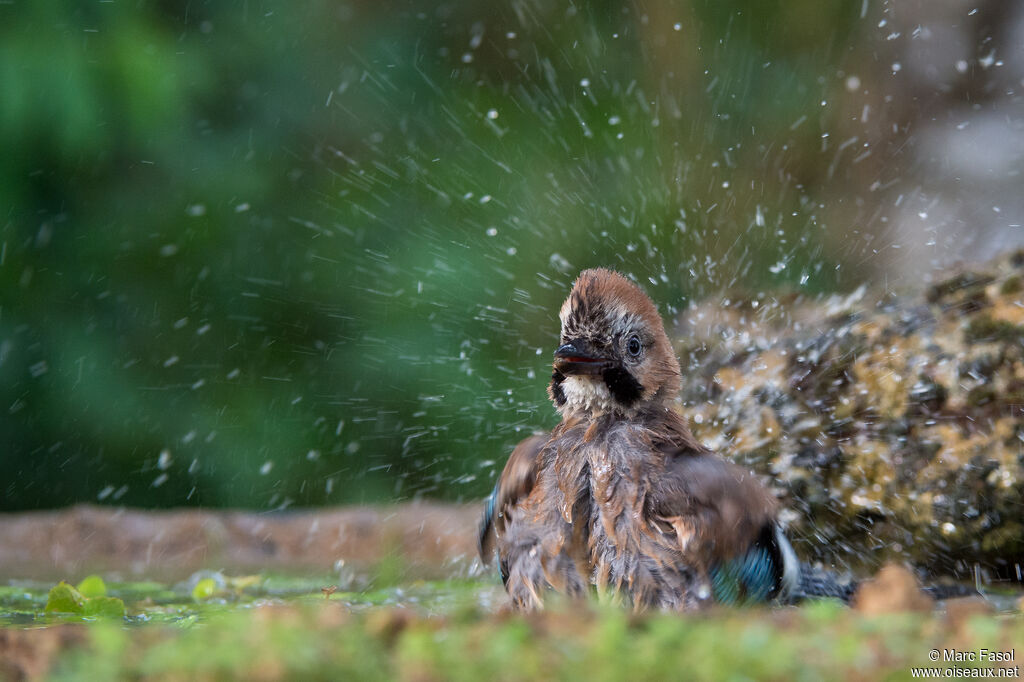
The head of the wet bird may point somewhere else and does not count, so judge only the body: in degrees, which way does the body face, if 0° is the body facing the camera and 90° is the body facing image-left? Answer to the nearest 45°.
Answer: approximately 45°

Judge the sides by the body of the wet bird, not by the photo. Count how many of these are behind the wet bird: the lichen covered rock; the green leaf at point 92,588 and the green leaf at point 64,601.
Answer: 1

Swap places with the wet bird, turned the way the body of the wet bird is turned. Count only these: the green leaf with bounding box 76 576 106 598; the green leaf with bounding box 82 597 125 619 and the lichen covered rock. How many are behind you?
1

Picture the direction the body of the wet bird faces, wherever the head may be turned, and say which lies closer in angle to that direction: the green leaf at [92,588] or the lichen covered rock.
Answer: the green leaf

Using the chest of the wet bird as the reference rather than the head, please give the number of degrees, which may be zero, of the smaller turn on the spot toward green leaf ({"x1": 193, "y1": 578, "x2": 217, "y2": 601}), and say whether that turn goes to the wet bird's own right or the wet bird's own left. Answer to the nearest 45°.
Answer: approximately 45° to the wet bird's own right

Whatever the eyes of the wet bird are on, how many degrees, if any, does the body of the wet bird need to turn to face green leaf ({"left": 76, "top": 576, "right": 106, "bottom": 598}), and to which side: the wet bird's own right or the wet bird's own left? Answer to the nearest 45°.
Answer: approximately 45° to the wet bird's own right

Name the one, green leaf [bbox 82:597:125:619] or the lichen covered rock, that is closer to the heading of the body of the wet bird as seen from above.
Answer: the green leaf

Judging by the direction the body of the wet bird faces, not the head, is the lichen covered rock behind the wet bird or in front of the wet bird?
behind

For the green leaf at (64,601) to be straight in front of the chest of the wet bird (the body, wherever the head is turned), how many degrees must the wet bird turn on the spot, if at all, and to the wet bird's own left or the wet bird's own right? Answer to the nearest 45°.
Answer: approximately 45° to the wet bird's own right
